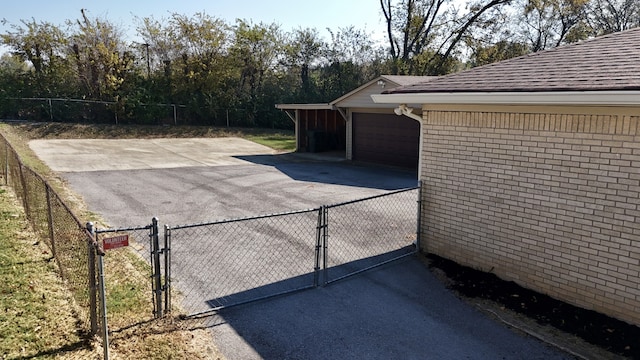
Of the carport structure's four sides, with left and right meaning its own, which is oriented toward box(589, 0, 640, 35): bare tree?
back

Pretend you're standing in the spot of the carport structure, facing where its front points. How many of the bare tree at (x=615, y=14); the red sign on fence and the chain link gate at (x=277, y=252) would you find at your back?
1

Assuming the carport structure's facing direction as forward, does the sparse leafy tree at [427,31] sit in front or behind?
behind

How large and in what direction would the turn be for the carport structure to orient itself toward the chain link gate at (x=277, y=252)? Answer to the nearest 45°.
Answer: approximately 45° to its left

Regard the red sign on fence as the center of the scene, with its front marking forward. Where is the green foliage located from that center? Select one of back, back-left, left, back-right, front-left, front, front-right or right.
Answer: back-left

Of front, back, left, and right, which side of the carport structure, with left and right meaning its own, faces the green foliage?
back

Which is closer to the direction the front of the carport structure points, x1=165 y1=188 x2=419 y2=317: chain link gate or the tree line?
the chain link gate

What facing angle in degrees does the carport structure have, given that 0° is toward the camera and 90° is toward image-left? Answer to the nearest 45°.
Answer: approximately 45°

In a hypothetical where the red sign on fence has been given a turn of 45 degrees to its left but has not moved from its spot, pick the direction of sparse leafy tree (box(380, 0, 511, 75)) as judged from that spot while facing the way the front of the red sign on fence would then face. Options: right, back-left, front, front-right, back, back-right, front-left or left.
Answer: left

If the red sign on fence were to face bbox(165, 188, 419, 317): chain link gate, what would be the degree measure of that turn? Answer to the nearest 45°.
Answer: approximately 135° to its left

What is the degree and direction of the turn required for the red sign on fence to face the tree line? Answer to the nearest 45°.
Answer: approximately 180°
